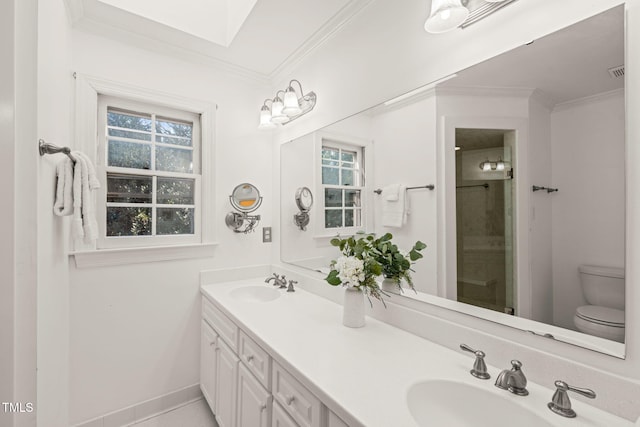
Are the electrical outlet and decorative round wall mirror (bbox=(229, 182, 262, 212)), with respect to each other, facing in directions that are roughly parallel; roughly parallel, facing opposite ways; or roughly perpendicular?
roughly parallel

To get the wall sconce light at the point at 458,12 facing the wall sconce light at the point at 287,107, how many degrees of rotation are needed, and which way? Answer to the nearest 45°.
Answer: approximately 90° to its right

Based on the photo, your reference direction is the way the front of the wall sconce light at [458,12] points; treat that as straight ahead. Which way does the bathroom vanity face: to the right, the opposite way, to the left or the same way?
the same way

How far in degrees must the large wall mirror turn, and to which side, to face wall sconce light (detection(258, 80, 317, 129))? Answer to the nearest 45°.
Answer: approximately 45° to its right

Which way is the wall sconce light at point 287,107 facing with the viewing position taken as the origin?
facing the viewer and to the left of the viewer

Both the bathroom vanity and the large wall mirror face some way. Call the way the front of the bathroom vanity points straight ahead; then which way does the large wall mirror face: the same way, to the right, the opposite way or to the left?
the same way

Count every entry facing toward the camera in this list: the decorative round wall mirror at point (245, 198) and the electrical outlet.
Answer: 2

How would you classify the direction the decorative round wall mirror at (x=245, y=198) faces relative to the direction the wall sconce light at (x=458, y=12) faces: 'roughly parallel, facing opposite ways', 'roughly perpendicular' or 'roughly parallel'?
roughly perpendicular

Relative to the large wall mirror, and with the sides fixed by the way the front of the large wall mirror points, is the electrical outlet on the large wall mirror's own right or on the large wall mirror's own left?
on the large wall mirror's own right

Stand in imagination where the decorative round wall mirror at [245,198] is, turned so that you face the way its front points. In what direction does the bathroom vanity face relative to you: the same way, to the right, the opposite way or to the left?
to the right

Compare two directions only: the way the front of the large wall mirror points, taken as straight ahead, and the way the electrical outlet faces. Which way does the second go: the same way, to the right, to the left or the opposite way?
to the left

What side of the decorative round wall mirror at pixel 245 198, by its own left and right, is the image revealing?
front

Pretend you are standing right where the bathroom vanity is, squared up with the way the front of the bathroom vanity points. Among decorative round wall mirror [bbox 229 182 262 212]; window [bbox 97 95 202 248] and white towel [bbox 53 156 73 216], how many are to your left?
0
